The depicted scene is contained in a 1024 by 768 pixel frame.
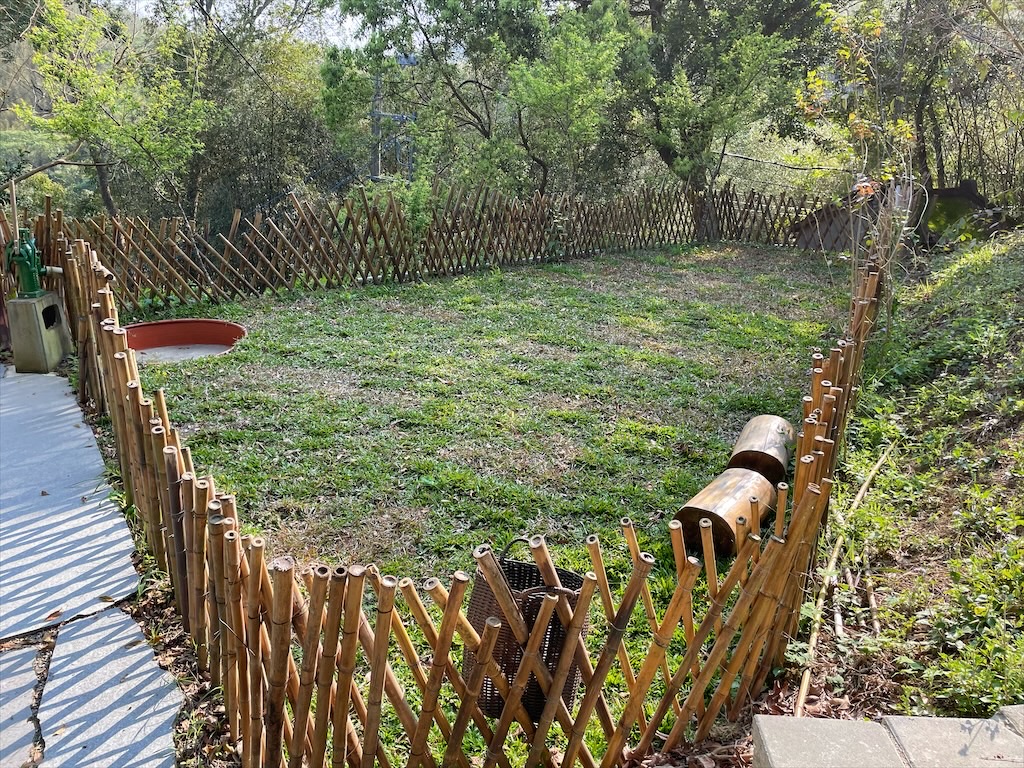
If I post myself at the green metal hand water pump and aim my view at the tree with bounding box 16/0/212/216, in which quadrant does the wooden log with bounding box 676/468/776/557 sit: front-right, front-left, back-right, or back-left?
back-right

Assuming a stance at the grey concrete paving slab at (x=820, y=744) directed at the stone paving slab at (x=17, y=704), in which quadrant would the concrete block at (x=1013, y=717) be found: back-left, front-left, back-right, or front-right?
back-right

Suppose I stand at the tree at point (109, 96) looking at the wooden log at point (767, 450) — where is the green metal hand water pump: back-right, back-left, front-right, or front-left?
front-right

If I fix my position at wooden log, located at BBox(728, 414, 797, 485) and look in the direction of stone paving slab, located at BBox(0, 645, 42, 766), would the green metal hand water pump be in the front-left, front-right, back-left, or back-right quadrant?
front-right

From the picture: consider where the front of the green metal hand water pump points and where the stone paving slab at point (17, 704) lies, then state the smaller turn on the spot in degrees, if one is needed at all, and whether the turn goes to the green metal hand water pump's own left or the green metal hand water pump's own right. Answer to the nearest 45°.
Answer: approximately 90° to the green metal hand water pump's own right

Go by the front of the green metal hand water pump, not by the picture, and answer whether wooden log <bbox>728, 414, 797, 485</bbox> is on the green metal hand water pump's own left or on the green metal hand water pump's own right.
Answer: on the green metal hand water pump's own right

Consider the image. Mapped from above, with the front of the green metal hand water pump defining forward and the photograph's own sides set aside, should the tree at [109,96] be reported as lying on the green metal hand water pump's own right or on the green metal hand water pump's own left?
on the green metal hand water pump's own left

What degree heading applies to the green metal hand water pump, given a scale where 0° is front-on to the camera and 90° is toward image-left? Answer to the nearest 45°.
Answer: approximately 270°

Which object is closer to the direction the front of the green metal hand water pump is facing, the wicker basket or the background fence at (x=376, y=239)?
the background fence

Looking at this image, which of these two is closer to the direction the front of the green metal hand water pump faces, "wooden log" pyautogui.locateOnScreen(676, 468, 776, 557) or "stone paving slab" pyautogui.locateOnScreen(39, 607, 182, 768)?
the wooden log

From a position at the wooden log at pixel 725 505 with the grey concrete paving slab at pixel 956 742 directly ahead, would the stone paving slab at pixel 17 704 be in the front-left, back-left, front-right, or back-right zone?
front-right

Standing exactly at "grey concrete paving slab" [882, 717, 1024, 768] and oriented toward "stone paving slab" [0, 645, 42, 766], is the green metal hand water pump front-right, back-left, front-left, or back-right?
front-right

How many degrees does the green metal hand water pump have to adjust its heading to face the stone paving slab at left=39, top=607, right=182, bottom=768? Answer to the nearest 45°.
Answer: approximately 90° to its right

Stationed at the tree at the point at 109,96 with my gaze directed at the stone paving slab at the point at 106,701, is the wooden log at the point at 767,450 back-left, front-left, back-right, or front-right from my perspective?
front-left

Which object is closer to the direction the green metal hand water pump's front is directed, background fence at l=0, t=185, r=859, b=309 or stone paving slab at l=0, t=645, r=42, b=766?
the background fence

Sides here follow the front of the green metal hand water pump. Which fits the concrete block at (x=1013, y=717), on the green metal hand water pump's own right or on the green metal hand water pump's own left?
on the green metal hand water pump's own right

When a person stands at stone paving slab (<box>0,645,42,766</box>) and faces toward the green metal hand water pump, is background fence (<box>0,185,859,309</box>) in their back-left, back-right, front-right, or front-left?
front-right

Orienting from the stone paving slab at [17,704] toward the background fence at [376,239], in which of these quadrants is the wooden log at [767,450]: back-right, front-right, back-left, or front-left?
front-right
